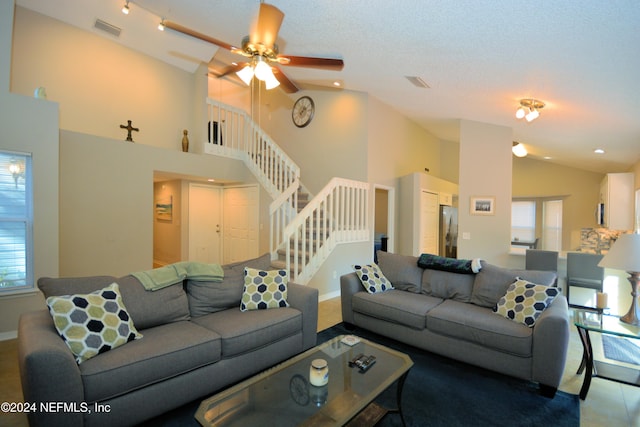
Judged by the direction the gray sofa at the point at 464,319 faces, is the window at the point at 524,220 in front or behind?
behind

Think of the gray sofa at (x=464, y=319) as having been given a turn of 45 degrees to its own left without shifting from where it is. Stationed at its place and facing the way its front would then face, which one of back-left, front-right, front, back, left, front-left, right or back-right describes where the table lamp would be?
left

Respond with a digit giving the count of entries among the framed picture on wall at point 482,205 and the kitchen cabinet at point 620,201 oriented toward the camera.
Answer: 1

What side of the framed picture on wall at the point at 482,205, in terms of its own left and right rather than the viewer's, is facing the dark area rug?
front

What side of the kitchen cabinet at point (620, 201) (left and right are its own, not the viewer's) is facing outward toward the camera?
left

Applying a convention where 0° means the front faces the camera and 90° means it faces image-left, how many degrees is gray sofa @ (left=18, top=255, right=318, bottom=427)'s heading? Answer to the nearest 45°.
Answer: approximately 315°

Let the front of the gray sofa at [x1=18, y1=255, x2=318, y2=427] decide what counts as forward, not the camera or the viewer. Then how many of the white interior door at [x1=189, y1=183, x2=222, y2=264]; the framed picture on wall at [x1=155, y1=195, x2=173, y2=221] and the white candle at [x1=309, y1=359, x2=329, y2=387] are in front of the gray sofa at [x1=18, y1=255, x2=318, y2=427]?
1

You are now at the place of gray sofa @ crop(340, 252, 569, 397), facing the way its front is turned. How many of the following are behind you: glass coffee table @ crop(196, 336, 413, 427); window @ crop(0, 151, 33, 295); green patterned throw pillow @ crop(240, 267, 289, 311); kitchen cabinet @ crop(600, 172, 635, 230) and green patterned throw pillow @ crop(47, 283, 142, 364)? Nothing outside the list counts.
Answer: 1

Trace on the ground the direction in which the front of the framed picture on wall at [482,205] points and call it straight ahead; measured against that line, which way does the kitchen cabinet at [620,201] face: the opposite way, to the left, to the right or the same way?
to the right

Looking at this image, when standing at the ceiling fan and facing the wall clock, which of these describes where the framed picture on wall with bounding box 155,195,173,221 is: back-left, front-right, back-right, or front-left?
front-left

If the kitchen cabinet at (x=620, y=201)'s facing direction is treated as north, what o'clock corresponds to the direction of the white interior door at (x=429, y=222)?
The white interior door is roughly at 12 o'clock from the kitchen cabinet.

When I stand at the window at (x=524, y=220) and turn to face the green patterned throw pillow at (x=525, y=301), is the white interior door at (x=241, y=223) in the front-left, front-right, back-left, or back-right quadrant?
front-right

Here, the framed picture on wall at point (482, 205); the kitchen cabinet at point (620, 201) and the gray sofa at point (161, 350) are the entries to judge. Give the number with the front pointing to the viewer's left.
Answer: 1

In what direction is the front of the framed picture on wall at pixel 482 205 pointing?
toward the camera

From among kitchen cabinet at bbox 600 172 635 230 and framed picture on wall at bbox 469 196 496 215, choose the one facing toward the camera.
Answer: the framed picture on wall

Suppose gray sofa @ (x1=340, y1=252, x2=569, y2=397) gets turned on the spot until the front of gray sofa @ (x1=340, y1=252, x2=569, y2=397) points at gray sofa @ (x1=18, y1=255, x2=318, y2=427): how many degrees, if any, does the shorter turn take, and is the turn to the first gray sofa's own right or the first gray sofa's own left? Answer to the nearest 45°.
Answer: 0° — it already faces it

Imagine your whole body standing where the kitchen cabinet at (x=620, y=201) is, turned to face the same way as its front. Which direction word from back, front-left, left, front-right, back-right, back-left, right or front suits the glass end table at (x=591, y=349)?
left

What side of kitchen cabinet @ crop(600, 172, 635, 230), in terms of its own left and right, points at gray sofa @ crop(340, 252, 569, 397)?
left

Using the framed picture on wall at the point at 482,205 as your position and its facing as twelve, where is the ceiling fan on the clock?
The ceiling fan is roughly at 1 o'clock from the framed picture on wall.

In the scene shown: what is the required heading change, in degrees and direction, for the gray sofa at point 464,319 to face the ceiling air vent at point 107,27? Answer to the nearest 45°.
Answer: approximately 45° to its right

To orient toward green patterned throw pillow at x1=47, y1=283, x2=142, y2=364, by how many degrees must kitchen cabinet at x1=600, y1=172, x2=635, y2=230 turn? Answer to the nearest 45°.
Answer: approximately 90° to its left
